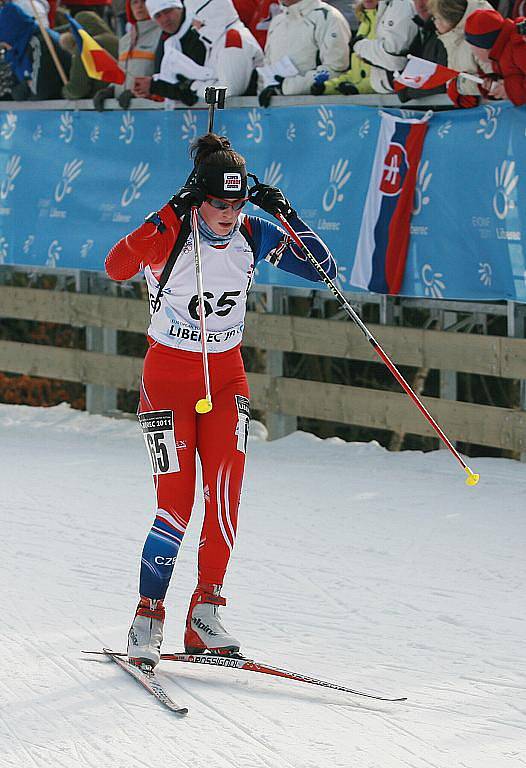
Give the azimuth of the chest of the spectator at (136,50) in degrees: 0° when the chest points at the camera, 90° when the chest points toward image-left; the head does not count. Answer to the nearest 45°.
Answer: approximately 45°

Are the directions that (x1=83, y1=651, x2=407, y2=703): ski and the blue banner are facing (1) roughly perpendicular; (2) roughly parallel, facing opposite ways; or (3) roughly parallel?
roughly perpendicular

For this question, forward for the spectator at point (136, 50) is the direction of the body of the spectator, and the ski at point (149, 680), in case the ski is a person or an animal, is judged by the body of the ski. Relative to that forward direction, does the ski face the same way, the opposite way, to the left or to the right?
the same way

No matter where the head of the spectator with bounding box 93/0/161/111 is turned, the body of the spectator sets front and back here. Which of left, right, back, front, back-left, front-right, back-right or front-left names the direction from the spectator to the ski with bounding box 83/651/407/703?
front-left

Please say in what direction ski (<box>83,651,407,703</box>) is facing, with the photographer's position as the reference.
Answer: facing to the right of the viewer

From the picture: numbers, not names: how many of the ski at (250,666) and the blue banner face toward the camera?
1

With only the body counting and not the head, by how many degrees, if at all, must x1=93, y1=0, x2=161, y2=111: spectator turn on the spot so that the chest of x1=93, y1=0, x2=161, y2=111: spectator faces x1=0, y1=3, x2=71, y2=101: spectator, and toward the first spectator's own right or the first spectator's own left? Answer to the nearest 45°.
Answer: approximately 90° to the first spectator's own right

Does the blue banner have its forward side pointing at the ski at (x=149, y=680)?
yes

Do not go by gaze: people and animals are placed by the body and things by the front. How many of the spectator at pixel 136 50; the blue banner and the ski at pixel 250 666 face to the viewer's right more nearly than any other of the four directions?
1

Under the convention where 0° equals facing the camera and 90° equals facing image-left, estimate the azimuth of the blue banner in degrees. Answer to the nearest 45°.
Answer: approximately 0°

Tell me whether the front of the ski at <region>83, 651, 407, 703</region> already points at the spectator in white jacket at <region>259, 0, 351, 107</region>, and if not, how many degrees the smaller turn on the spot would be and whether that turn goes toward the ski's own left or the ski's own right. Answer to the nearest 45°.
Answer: approximately 90° to the ski's own left

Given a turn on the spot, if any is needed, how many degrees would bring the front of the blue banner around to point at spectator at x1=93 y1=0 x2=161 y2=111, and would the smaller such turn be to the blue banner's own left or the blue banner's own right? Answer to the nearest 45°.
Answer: approximately 135° to the blue banner's own right

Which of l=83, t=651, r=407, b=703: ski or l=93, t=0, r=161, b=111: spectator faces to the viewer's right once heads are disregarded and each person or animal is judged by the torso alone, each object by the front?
the ski

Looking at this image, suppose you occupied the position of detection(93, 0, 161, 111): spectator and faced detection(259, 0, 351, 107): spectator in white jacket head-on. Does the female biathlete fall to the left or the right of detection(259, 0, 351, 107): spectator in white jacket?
right
